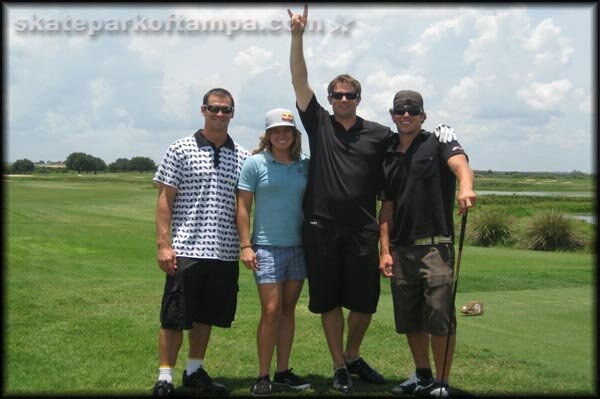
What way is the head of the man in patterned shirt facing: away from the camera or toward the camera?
toward the camera

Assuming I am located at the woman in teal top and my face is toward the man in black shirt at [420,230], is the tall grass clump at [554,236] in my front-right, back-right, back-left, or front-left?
front-left

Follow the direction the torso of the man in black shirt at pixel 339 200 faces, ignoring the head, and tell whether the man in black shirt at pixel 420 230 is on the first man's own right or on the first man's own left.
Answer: on the first man's own left

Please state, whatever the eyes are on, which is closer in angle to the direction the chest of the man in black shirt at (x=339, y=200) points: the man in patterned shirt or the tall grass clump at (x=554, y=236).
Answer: the man in patterned shirt

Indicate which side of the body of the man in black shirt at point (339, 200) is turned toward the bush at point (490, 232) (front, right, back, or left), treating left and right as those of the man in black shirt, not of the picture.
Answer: back

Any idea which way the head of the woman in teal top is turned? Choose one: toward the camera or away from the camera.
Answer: toward the camera

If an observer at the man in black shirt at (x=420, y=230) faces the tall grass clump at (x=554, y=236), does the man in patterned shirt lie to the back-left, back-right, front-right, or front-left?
back-left

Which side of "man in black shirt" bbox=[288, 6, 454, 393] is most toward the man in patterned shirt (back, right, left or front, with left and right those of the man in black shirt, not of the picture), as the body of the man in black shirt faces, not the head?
right

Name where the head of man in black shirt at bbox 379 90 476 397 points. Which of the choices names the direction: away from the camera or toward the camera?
toward the camera

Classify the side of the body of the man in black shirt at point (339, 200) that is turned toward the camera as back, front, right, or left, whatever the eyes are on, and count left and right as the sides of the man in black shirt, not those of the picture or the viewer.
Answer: front

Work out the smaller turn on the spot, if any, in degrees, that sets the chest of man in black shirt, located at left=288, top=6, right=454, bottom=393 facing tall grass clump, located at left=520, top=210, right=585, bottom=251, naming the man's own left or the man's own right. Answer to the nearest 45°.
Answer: approximately 180°

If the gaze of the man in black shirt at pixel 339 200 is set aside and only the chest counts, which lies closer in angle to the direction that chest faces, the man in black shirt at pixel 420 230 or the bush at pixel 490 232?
the man in black shirt

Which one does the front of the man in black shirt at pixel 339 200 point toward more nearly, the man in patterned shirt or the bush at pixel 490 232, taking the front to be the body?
the man in patterned shirt

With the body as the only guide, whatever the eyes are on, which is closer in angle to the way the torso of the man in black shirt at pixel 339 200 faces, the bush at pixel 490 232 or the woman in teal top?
the woman in teal top

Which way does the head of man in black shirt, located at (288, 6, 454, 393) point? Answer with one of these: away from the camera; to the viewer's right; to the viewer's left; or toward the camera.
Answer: toward the camera
